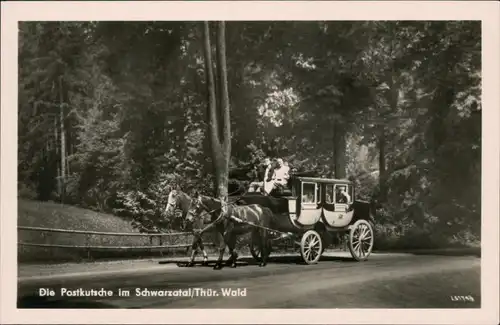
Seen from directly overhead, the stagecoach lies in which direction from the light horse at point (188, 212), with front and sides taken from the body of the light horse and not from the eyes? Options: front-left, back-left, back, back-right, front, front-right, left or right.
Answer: back-left

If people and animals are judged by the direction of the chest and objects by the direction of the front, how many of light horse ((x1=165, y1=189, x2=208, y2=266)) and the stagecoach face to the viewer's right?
0

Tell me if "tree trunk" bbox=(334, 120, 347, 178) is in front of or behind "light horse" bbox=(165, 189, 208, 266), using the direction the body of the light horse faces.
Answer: behind

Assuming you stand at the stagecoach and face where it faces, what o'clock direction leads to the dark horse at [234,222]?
The dark horse is roughly at 1 o'clock from the stagecoach.
